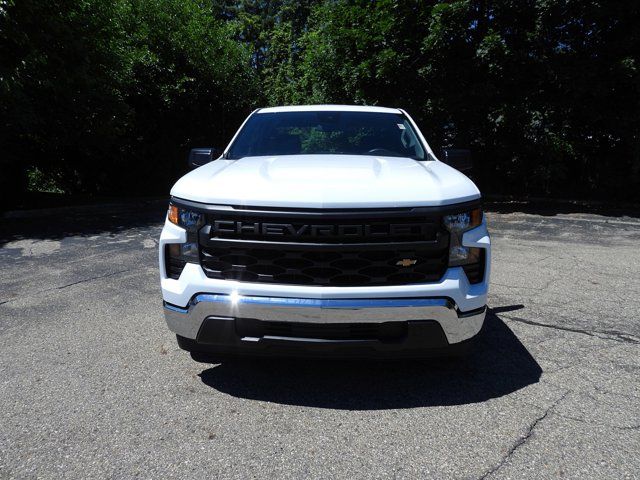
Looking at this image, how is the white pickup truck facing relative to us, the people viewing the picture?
facing the viewer
